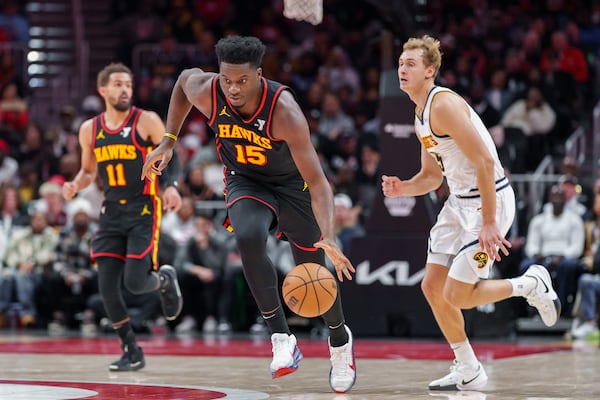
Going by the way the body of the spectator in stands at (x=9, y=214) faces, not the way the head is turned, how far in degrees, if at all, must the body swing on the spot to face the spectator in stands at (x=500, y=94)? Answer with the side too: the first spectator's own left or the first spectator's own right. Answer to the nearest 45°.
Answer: approximately 90° to the first spectator's own left

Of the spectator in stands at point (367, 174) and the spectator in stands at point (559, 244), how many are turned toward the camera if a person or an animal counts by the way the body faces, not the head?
2

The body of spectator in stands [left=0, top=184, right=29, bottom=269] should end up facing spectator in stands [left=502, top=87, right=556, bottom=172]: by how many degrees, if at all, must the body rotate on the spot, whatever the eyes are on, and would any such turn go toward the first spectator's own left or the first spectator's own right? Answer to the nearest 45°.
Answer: approximately 90° to the first spectator's own left

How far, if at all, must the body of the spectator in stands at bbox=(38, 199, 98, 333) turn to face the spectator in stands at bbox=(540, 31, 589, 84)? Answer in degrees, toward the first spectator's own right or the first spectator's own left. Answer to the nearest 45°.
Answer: approximately 90° to the first spectator's own left

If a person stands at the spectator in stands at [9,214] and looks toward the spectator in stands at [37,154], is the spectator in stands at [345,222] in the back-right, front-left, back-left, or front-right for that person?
back-right

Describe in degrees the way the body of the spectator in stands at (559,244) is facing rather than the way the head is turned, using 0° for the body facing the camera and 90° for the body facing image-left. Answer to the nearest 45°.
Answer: approximately 0°

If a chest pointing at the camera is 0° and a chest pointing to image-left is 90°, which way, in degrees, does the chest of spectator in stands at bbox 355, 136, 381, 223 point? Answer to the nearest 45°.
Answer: approximately 0°

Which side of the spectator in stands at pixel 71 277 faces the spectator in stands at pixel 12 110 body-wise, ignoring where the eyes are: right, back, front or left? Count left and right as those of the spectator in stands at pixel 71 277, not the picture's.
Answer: back
